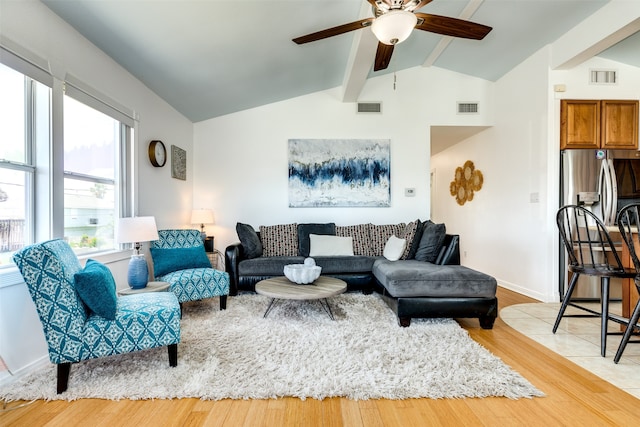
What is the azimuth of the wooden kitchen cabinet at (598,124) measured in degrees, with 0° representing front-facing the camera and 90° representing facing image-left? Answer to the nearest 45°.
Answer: approximately 0°

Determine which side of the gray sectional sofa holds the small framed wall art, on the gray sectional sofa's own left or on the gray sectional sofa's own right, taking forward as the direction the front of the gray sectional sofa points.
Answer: on the gray sectional sofa's own right

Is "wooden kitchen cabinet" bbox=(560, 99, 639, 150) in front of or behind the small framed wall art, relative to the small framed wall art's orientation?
in front

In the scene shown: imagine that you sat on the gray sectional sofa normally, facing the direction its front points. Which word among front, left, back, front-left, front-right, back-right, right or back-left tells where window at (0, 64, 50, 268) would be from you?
front-right

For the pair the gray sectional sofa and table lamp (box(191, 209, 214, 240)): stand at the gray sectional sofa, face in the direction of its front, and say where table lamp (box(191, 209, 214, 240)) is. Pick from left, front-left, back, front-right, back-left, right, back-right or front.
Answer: right

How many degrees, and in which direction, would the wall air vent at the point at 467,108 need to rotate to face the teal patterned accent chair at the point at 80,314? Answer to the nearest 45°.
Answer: approximately 45° to its right

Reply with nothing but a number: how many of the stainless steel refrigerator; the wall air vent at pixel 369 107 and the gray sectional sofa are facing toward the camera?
3

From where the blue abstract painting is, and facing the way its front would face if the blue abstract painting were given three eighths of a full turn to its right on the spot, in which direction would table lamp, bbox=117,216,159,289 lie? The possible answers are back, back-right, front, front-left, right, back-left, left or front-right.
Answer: left
